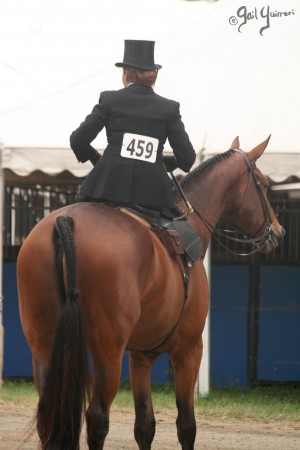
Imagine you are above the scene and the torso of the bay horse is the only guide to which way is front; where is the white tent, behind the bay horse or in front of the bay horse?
in front

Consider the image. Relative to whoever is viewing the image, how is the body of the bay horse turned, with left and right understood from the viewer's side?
facing away from the viewer and to the right of the viewer
